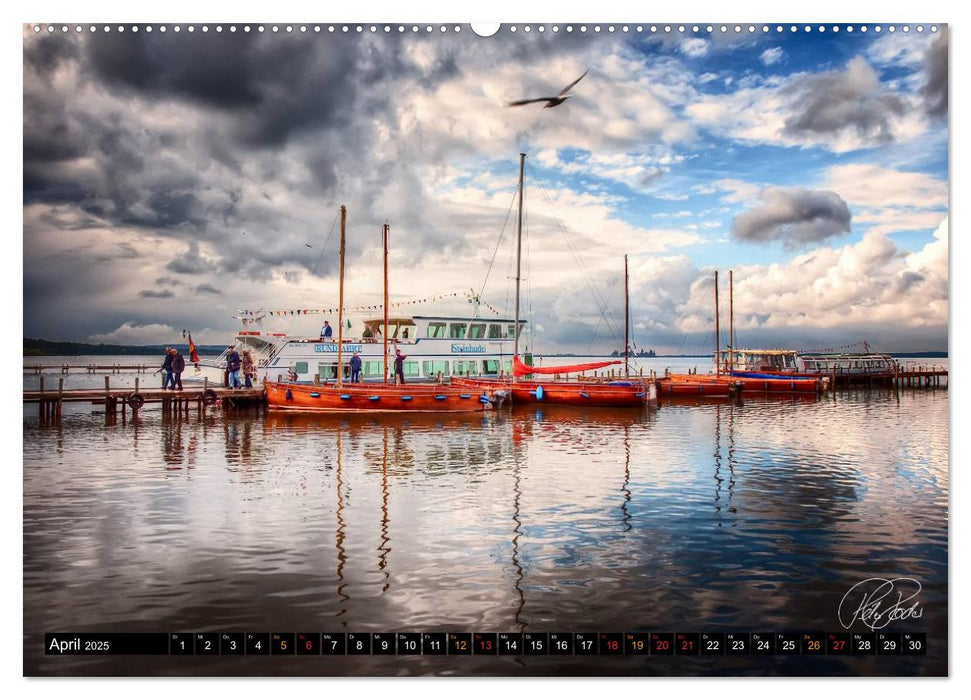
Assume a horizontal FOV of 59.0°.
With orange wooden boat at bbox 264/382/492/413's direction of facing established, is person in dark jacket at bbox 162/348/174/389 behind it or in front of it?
in front

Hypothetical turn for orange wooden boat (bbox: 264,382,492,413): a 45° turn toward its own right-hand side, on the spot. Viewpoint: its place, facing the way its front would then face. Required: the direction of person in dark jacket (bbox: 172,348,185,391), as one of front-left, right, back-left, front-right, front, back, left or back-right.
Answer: front-left

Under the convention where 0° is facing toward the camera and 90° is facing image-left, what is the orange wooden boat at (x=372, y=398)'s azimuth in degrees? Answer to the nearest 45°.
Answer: approximately 90°

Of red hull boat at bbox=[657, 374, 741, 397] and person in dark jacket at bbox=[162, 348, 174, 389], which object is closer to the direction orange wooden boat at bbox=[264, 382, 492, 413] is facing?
the person in dark jacket

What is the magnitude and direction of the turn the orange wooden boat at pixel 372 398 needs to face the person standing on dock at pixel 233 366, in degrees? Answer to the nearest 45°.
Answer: approximately 45° to its right

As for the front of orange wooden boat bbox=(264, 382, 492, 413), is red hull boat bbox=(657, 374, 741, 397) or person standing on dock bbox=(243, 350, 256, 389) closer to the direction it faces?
the person standing on dock

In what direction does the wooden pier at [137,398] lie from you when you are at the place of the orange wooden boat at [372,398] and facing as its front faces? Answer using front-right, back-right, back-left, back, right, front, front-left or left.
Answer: front

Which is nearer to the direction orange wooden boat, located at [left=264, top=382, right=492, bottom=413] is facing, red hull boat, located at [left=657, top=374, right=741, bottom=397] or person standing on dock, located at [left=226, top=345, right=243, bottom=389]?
the person standing on dock

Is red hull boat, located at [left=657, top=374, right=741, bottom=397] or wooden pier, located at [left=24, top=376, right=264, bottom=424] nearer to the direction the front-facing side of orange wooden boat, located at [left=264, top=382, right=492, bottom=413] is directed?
the wooden pier
